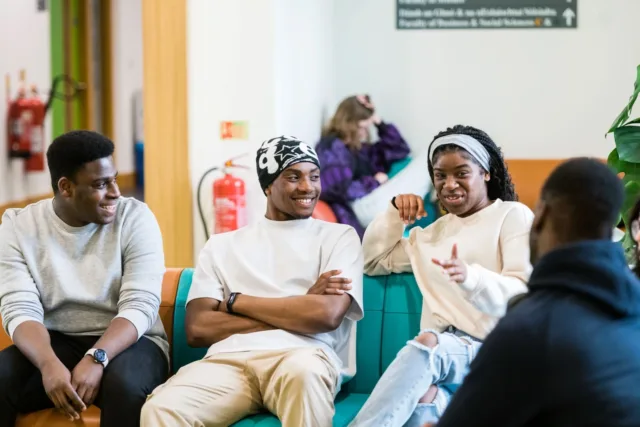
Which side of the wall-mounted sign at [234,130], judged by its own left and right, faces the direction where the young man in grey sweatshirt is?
front

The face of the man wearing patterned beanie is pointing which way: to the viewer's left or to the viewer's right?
to the viewer's right

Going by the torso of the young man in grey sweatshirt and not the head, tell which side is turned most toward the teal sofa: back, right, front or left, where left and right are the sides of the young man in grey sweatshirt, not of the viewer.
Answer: left

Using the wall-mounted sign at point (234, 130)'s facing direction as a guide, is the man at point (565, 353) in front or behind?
in front

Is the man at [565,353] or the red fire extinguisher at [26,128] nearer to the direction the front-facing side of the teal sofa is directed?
the man

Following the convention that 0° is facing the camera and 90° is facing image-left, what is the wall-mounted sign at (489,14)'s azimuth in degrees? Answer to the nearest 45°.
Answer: approximately 0°

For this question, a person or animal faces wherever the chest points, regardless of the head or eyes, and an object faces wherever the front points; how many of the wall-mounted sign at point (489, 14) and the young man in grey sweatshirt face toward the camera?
2

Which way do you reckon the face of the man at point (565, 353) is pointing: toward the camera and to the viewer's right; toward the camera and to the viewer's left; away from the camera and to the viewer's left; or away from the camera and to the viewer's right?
away from the camera and to the viewer's left

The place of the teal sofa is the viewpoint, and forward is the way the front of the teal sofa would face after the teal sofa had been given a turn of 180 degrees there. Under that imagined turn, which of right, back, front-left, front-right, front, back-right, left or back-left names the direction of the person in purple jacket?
front

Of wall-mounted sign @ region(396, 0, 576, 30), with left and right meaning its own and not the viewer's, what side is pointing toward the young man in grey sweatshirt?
front

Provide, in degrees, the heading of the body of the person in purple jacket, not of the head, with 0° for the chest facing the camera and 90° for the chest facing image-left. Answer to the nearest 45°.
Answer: approximately 315°
